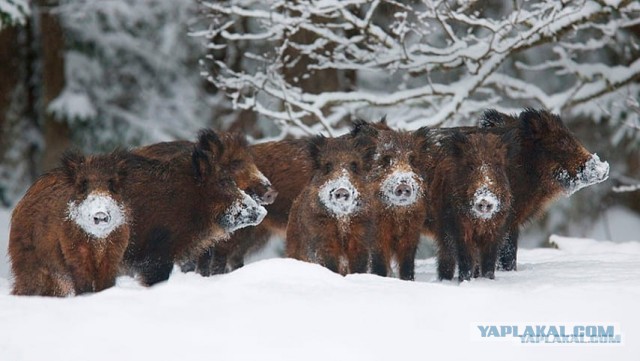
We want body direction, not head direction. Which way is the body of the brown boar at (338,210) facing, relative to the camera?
toward the camera

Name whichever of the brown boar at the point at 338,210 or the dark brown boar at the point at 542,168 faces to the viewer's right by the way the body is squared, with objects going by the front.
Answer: the dark brown boar

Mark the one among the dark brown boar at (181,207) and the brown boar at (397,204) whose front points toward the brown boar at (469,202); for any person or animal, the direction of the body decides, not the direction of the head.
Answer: the dark brown boar

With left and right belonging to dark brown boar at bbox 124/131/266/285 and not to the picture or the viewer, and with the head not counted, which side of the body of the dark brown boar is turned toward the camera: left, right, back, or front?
right

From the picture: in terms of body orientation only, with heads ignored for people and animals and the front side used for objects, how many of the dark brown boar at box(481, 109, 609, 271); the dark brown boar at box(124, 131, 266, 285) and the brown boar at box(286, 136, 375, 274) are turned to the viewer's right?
2

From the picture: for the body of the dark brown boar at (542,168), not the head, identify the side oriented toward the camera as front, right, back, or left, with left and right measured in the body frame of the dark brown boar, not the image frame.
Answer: right

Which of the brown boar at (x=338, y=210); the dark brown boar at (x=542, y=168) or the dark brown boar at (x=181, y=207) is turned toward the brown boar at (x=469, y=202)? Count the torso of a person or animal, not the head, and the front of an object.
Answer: the dark brown boar at (x=181, y=207)

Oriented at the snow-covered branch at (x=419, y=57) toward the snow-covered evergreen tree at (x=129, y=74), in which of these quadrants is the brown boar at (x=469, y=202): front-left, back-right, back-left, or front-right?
back-left

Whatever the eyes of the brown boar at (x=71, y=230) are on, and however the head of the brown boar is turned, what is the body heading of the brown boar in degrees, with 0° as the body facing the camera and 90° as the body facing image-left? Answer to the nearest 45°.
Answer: approximately 315°

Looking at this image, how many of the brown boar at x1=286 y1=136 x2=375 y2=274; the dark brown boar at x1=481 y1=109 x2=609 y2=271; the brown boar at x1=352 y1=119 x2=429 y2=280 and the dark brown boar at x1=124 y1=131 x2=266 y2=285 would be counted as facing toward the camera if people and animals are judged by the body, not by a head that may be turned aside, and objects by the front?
2

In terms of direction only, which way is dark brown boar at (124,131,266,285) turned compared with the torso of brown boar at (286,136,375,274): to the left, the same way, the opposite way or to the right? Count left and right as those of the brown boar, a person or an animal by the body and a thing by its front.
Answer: to the left

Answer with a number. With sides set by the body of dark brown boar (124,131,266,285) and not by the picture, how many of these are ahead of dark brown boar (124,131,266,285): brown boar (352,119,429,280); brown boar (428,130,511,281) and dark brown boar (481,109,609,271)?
3

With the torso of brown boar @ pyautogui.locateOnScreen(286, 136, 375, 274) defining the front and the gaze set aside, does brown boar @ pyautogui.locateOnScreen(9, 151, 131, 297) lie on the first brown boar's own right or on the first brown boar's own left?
on the first brown boar's own right

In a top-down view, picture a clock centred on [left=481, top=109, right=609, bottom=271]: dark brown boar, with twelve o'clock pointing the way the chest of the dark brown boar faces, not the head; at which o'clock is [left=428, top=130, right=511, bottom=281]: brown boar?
The brown boar is roughly at 4 o'clock from the dark brown boar.

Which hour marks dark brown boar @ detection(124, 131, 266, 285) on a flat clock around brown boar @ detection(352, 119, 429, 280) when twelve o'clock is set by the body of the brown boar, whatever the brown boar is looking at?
The dark brown boar is roughly at 3 o'clock from the brown boar.

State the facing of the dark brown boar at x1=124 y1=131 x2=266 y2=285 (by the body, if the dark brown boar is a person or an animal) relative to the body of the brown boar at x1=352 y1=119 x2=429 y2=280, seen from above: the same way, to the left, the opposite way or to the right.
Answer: to the left
